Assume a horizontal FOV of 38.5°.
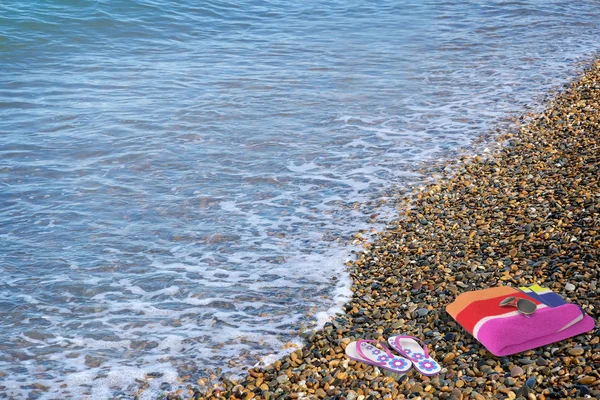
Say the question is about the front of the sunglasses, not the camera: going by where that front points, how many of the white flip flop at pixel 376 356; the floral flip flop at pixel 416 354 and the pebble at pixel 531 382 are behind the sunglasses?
0

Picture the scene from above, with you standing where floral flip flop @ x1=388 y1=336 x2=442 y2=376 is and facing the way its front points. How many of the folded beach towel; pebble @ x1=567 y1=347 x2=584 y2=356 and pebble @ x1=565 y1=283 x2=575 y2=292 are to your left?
0

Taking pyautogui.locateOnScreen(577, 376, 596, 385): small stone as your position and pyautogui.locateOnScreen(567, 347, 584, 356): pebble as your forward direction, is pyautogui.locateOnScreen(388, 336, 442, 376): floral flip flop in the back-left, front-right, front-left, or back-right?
front-left

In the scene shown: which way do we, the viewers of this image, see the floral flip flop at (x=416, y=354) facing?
facing away from the viewer and to the left of the viewer

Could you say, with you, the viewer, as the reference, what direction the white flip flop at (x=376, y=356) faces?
facing away from the viewer and to the left of the viewer

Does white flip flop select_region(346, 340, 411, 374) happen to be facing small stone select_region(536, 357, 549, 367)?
no

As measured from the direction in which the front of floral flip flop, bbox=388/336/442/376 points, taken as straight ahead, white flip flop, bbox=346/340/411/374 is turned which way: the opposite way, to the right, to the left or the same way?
the same way

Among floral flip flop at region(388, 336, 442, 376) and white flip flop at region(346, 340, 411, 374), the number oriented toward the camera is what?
0

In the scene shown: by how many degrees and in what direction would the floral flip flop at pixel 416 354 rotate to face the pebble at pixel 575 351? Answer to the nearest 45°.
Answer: approximately 135° to its right

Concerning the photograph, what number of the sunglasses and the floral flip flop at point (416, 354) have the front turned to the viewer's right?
0

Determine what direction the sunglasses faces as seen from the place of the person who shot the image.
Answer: facing the viewer and to the left of the viewer

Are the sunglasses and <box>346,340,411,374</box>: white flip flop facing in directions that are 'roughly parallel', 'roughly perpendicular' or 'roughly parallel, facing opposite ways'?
roughly perpendicular
